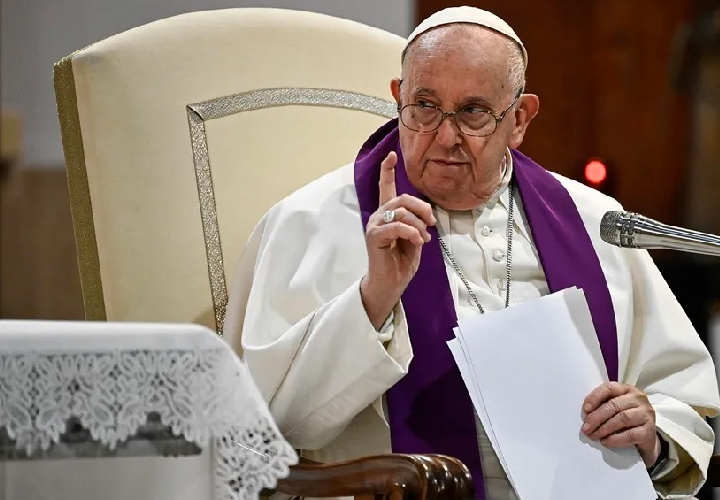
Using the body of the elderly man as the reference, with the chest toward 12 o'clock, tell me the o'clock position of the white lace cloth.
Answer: The white lace cloth is roughly at 1 o'clock from the elderly man.

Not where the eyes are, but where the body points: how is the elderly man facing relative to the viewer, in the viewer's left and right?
facing the viewer

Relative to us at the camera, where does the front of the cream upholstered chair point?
facing the viewer and to the right of the viewer

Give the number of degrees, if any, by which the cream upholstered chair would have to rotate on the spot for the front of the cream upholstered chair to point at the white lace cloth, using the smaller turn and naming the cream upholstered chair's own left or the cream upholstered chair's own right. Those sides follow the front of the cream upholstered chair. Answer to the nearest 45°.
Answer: approximately 45° to the cream upholstered chair's own right
